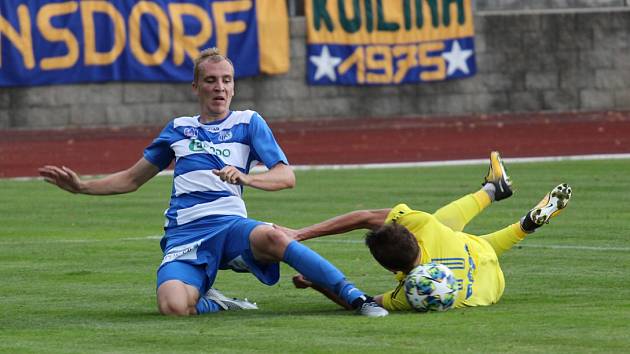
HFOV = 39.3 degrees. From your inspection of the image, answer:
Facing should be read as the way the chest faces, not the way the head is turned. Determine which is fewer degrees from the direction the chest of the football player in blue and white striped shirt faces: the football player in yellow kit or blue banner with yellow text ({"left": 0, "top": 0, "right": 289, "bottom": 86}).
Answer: the football player in yellow kit

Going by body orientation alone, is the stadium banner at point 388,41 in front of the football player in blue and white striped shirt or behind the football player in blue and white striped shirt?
behind

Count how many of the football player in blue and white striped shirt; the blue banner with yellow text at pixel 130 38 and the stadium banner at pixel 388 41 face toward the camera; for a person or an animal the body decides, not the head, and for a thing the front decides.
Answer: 3

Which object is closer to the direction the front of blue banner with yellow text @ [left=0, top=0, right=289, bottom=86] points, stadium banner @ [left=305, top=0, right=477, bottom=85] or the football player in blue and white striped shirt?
the football player in blue and white striped shirt

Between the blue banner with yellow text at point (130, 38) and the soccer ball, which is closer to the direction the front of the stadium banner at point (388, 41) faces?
the soccer ball

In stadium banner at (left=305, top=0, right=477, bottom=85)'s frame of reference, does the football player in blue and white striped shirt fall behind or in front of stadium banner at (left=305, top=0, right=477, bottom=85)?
in front

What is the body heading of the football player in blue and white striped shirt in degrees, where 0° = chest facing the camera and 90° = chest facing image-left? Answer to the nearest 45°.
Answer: approximately 0°

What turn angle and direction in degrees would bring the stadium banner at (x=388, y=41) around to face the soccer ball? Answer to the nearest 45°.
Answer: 0° — it already faces it

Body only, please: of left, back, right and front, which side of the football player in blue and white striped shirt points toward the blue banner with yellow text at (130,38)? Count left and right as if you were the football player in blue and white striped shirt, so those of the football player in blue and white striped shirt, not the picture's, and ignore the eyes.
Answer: back

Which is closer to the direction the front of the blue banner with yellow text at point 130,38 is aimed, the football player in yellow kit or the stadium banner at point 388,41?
the football player in yellow kit

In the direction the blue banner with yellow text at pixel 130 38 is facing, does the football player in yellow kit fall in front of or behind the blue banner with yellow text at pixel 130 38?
in front
